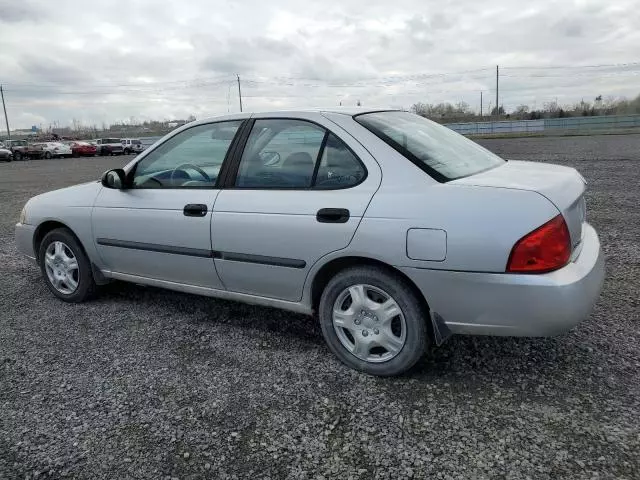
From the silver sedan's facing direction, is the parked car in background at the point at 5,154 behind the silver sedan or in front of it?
in front

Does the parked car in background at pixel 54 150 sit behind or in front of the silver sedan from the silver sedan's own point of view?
in front

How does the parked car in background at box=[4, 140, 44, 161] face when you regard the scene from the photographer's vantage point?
facing the viewer and to the right of the viewer

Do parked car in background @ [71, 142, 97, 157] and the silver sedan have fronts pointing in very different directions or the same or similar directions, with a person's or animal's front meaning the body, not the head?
very different directions

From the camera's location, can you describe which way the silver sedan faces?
facing away from the viewer and to the left of the viewer

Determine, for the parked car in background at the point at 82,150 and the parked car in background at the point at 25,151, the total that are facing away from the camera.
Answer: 0

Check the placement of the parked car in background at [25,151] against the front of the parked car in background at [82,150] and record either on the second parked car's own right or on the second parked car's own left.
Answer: on the second parked car's own right

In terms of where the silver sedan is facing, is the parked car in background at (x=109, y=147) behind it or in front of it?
in front

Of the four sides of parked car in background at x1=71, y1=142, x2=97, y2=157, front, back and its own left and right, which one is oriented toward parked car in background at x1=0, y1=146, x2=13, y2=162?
right

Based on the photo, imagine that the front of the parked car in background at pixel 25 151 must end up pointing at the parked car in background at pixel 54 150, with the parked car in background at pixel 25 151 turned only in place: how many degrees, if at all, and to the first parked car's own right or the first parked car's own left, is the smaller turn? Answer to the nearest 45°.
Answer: approximately 45° to the first parked car's own left
